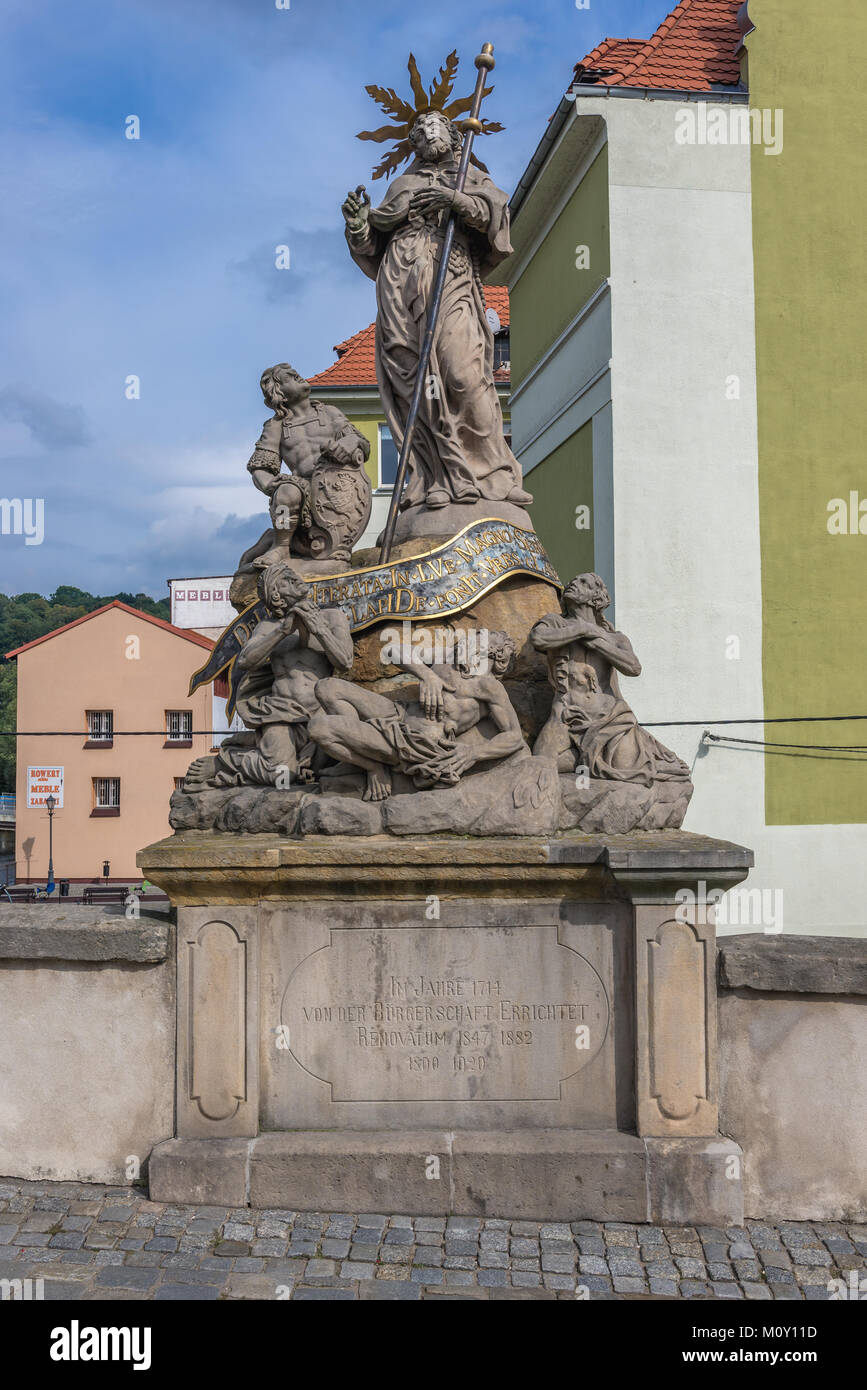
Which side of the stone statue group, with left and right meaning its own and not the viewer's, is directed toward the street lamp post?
back

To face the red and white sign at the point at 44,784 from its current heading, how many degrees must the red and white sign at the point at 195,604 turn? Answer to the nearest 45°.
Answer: approximately 45° to its right

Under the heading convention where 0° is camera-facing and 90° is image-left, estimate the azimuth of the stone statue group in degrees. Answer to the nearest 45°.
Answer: approximately 0°

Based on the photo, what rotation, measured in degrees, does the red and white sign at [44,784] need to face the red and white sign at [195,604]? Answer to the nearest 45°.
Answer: approximately 135° to its left

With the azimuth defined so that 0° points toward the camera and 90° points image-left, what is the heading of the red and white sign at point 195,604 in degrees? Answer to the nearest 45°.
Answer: approximately 0°

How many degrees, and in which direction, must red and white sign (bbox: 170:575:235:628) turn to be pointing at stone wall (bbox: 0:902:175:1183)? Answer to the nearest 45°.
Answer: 0° — it already faces it

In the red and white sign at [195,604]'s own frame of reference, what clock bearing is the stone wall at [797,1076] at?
The stone wall is roughly at 12 o'clock from the red and white sign.

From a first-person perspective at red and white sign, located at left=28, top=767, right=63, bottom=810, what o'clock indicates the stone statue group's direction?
The stone statue group is roughly at 12 o'clock from the red and white sign.
